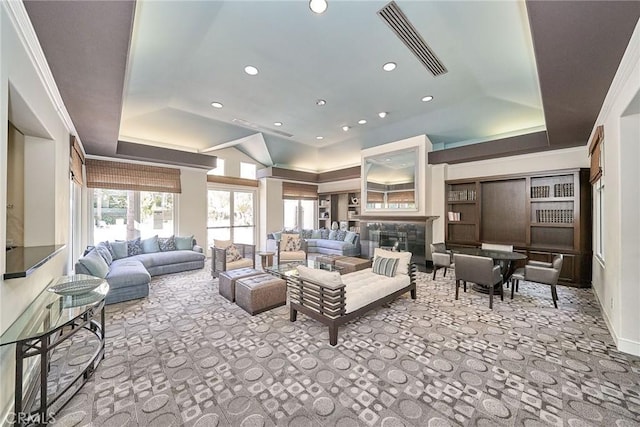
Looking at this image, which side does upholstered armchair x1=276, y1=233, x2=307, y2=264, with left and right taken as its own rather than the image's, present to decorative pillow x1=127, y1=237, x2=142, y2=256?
right

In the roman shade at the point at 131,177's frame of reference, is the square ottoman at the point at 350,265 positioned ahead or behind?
ahead

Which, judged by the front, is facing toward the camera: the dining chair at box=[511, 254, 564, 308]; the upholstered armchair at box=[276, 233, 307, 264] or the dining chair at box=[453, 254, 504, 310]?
the upholstered armchair

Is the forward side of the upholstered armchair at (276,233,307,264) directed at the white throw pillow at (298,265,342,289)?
yes

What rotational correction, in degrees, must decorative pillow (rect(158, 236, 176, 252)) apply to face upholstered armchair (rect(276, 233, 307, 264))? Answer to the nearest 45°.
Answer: approximately 45° to its left

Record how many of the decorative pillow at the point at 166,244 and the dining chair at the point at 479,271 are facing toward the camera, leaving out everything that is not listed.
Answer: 1

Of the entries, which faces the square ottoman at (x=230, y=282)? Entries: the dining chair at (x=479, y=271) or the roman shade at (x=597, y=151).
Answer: the roman shade

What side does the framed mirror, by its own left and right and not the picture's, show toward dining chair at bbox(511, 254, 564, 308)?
left

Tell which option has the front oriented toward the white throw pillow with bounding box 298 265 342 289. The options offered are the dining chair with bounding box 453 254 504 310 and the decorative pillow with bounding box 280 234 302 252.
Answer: the decorative pillow

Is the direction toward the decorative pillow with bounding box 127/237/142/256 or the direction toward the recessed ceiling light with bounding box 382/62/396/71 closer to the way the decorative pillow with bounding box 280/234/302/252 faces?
the recessed ceiling light

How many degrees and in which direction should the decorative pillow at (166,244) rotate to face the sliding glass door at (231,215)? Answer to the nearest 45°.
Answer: approximately 135° to its left

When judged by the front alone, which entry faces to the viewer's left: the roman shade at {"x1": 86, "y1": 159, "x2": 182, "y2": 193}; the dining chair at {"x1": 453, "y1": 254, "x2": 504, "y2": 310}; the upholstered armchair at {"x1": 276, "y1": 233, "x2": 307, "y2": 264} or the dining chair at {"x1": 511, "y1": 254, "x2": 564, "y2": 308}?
the dining chair at {"x1": 511, "y1": 254, "x2": 564, "y2": 308}

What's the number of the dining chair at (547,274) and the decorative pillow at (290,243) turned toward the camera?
1

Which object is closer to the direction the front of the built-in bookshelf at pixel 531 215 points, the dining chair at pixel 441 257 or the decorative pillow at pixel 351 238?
the dining chair

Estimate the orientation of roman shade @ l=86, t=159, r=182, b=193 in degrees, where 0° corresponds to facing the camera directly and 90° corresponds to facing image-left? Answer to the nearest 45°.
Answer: approximately 315°
